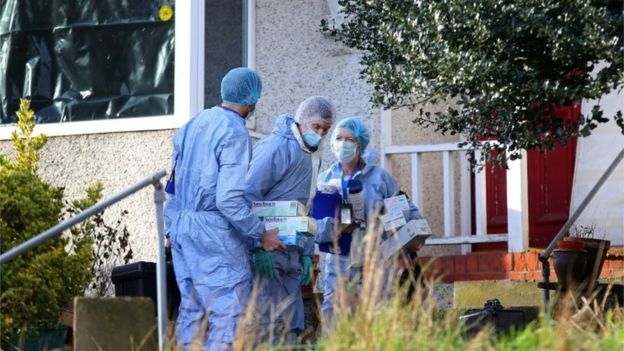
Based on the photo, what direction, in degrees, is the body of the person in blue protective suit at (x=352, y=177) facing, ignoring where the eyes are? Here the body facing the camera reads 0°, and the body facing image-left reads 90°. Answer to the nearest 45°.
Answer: approximately 45°

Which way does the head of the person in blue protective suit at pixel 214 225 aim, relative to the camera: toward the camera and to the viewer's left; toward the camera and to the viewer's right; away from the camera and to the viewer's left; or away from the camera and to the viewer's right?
away from the camera and to the viewer's right

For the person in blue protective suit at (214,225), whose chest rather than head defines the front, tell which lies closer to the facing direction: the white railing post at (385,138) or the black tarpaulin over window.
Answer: the white railing post

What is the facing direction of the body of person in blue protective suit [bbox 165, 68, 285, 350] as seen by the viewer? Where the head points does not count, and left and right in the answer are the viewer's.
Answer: facing away from the viewer and to the right of the viewer

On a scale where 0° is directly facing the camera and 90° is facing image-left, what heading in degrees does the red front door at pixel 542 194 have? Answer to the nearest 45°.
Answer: approximately 0°

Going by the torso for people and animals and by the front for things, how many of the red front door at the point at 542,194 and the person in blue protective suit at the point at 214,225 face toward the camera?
1

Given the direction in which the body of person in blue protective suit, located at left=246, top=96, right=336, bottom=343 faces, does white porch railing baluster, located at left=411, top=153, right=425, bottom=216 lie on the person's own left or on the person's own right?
on the person's own left

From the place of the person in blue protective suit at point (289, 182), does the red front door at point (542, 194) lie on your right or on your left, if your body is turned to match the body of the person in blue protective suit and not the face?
on your left
